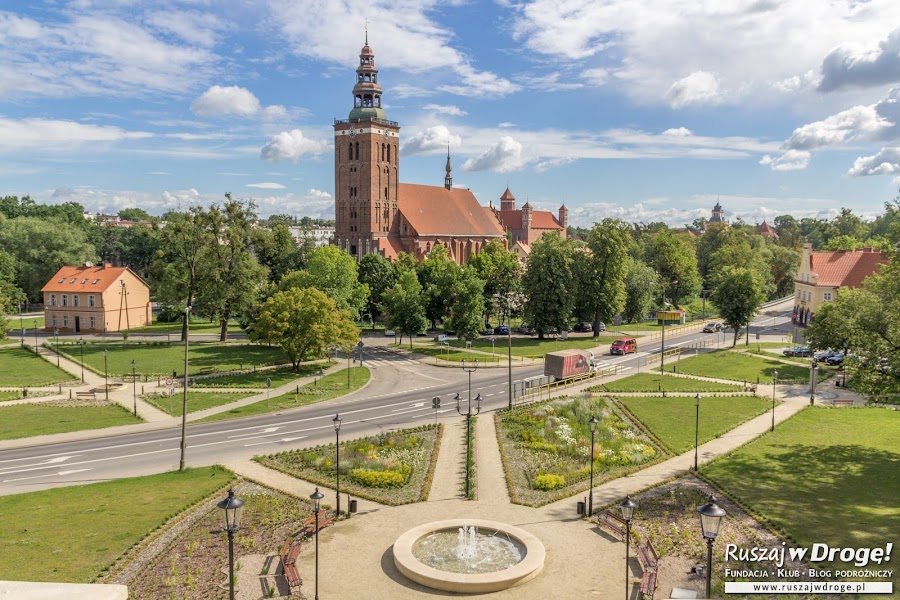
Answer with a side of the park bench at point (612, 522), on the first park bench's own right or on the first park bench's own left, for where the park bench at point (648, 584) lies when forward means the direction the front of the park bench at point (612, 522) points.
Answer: on the first park bench's own left

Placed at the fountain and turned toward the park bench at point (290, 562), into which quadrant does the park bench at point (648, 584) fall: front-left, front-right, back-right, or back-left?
back-left

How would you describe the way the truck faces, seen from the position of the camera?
facing away from the viewer and to the right of the viewer

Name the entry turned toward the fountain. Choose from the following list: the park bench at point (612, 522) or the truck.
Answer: the park bench

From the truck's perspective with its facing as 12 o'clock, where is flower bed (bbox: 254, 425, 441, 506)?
The flower bed is roughly at 5 o'clock from the truck.

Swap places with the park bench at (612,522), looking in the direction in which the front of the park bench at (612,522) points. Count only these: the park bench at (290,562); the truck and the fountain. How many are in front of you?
2

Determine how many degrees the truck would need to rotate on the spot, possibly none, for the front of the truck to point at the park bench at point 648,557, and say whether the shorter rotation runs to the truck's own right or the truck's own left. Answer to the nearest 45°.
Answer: approximately 135° to the truck's own right

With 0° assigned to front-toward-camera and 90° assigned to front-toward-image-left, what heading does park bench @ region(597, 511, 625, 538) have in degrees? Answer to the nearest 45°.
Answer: approximately 45°

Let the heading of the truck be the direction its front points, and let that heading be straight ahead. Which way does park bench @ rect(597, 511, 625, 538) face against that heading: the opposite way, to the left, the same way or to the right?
the opposite way
